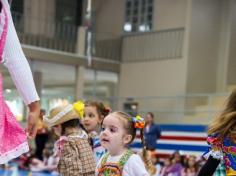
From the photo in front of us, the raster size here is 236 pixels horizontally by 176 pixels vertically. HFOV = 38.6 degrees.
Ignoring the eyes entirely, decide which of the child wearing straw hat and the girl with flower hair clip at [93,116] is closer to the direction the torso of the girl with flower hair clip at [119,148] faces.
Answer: the child wearing straw hat
